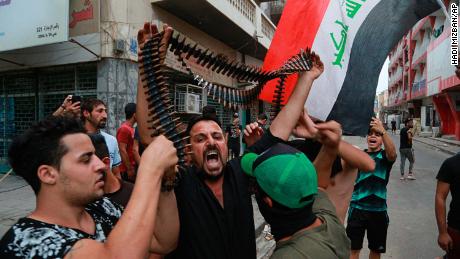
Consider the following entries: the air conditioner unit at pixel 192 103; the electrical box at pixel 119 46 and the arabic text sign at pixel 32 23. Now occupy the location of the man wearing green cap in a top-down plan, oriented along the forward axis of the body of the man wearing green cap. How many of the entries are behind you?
0

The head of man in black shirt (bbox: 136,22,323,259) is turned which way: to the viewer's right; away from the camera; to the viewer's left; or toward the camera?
toward the camera

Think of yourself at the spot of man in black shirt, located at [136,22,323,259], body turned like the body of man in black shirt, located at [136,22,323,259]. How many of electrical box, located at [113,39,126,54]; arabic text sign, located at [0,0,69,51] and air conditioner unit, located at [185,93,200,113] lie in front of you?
0

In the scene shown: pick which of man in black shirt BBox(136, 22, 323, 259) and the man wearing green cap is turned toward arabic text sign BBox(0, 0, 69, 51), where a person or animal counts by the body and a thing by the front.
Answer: the man wearing green cap

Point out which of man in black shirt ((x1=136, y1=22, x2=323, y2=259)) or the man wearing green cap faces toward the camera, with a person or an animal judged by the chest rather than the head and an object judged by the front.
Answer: the man in black shirt

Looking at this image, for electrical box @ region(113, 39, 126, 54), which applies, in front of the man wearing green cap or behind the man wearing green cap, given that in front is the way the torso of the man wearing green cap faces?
in front

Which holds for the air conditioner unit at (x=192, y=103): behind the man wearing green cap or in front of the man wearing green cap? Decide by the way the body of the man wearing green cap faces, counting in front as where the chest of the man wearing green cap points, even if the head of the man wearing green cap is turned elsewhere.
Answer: in front

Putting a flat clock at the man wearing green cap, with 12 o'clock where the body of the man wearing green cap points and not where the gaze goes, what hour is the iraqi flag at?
The iraqi flag is roughly at 2 o'clock from the man wearing green cap.

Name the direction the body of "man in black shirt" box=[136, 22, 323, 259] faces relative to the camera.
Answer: toward the camera

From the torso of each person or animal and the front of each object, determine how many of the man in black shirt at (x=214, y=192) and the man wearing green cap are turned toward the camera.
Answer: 1

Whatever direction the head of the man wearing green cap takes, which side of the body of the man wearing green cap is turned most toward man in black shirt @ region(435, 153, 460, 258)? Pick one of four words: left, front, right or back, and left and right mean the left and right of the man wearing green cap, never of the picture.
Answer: right

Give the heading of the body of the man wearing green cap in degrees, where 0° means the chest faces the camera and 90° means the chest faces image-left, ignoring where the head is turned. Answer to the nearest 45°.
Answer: approximately 135°

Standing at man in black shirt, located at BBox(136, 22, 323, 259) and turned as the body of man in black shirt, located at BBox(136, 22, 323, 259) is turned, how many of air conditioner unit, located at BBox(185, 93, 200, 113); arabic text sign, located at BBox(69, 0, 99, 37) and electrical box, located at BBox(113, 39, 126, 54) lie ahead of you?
0

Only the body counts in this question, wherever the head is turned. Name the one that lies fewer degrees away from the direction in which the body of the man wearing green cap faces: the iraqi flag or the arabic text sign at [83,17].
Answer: the arabic text sign

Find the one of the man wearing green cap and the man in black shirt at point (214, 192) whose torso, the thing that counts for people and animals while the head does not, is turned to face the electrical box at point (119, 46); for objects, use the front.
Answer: the man wearing green cap

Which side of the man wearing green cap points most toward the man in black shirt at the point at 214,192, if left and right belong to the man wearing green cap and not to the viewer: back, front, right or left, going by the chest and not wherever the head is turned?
front

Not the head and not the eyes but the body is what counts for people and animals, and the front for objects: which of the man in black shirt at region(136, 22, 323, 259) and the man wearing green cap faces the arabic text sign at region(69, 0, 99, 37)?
the man wearing green cap

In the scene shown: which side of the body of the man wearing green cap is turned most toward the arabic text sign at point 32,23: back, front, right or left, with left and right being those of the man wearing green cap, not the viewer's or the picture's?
front
